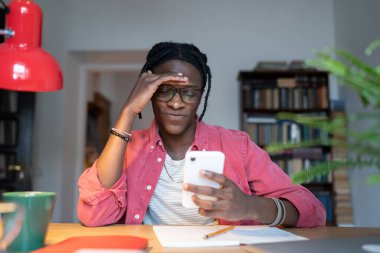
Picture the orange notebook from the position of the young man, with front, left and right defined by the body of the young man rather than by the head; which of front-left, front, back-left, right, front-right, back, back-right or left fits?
front

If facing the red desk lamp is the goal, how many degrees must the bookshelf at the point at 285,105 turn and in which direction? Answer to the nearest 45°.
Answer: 0° — it already faces it

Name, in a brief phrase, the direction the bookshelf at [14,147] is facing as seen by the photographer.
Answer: facing the viewer and to the right of the viewer

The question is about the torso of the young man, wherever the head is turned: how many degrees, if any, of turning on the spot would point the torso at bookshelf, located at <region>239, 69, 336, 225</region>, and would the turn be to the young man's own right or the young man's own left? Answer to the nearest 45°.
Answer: approximately 180°

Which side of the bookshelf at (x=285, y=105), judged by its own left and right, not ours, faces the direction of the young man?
front

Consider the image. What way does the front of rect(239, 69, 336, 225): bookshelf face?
toward the camera

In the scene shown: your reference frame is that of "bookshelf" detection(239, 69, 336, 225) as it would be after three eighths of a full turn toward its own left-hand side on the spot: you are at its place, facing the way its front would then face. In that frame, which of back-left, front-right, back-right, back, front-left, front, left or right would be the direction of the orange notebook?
back-right

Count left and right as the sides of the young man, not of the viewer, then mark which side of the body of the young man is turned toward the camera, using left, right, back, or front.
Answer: front

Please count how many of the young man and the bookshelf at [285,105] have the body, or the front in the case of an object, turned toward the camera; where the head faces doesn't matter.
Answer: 2

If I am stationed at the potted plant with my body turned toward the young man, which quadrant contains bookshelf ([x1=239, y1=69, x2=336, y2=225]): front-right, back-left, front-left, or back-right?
front-right
